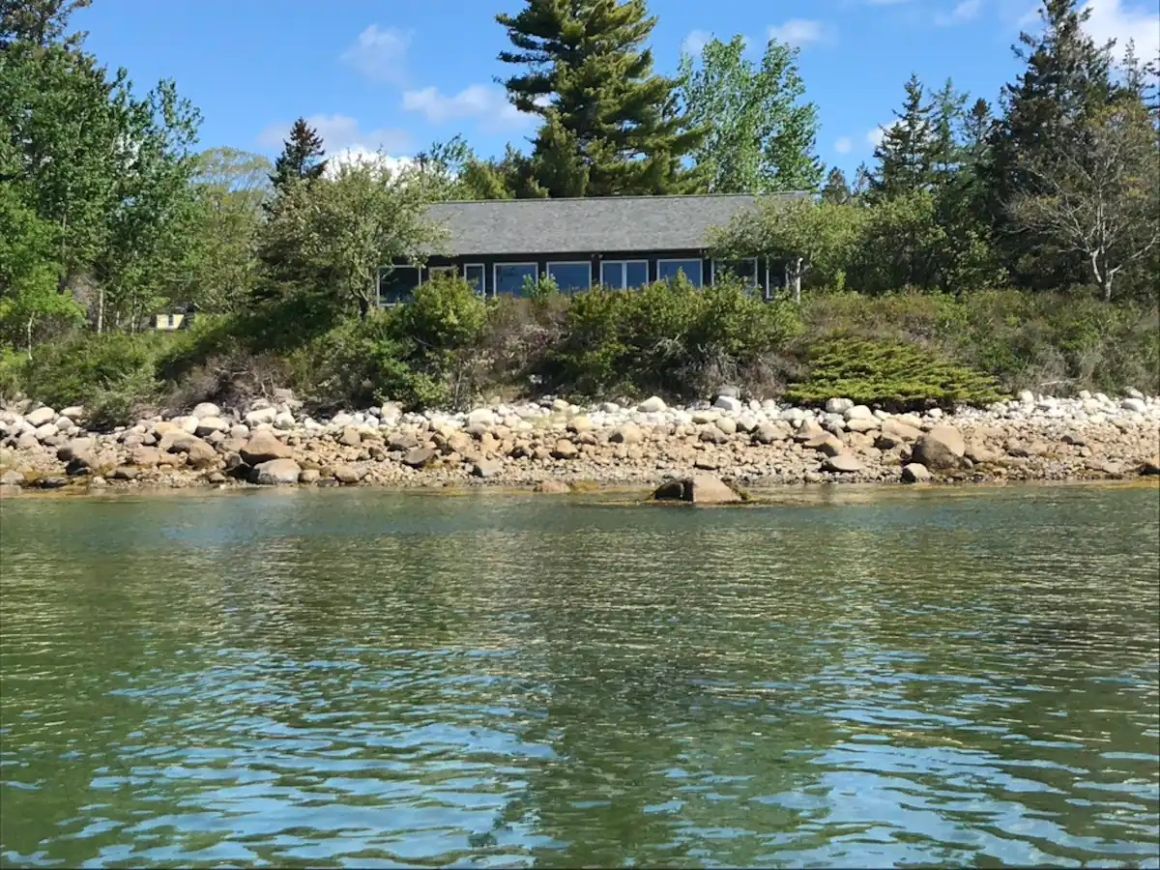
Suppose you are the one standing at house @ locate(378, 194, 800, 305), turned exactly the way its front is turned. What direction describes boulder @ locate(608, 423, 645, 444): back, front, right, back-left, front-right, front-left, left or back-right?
front

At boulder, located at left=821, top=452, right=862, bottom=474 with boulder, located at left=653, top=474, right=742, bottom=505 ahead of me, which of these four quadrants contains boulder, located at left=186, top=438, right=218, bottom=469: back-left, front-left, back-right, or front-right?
front-right

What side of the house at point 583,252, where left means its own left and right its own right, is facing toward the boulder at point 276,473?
front

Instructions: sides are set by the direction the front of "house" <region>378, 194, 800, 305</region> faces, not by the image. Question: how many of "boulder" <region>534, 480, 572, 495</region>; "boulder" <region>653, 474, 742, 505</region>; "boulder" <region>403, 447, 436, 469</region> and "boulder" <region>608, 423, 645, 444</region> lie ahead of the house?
4

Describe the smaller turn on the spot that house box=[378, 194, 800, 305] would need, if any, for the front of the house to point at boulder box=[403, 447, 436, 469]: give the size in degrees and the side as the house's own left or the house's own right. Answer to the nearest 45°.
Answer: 0° — it already faces it

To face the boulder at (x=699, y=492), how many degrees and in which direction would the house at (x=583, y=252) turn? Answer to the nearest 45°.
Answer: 0° — it already faces it

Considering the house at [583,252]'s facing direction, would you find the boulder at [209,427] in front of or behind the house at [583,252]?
in front

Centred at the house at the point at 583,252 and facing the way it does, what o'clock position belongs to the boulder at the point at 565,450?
The boulder is roughly at 12 o'clock from the house.

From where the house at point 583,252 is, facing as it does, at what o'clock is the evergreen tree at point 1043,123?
The evergreen tree is roughly at 9 o'clock from the house.

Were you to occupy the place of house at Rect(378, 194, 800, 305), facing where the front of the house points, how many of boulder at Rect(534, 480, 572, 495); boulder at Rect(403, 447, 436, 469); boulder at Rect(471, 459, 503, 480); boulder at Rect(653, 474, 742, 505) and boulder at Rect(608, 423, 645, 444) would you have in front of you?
5

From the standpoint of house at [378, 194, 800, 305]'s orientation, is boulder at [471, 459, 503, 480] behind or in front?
in front

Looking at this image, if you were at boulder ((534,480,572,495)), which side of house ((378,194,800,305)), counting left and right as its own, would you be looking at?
front

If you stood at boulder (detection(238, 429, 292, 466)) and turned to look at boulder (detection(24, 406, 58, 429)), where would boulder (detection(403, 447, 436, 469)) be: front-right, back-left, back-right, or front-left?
back-right

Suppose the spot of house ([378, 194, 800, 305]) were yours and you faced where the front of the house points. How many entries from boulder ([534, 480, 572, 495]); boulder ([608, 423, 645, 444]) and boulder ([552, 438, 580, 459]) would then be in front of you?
3

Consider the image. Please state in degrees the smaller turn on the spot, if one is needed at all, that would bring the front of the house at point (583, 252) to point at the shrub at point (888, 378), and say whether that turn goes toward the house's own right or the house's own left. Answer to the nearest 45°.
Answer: approximately 45° to the house's own left

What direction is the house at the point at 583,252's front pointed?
toward the camera

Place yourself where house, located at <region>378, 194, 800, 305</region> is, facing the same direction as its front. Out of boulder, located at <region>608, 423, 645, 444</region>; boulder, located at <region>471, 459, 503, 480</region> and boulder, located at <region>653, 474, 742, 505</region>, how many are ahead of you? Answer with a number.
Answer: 3
